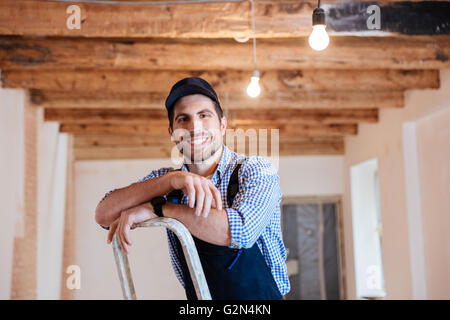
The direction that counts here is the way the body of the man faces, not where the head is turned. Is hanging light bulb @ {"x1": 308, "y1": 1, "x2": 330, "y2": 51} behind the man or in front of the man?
behind

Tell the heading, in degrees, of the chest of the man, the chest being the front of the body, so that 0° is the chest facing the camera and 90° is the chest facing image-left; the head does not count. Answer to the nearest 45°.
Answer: approximately 45°
